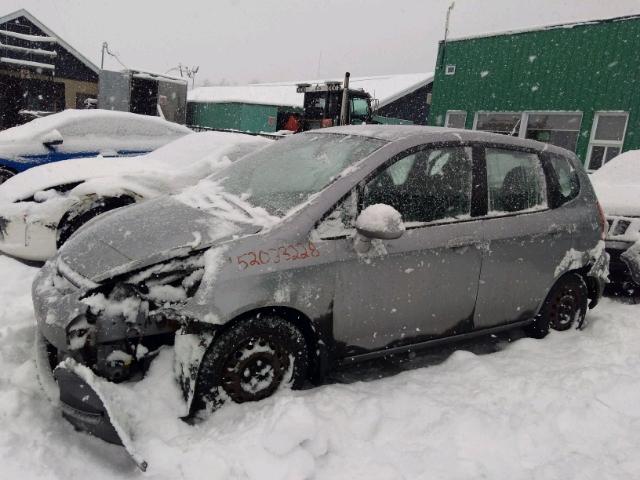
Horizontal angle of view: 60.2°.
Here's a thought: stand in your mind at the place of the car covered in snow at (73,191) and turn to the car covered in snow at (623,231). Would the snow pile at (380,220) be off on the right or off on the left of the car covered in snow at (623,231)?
right

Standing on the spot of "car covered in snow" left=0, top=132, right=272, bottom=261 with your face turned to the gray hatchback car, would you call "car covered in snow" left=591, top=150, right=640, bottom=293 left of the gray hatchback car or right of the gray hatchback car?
left

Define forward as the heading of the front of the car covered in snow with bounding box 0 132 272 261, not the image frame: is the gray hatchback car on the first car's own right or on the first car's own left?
on the first car's own left

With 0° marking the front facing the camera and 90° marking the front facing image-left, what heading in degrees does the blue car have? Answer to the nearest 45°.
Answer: approximately 45°

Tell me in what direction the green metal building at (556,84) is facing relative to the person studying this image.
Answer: facing the viewer and to the left of the viewer

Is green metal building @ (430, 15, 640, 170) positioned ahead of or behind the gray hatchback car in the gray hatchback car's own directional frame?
behind

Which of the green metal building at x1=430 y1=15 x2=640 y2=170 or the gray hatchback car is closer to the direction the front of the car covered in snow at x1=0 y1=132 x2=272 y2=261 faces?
the gray hatchback car

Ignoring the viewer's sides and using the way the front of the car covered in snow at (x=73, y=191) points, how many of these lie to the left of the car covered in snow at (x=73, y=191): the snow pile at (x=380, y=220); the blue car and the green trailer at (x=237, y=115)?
1

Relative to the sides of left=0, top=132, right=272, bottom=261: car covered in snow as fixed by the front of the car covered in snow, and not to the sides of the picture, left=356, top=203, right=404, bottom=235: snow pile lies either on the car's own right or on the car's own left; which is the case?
on the car's own left

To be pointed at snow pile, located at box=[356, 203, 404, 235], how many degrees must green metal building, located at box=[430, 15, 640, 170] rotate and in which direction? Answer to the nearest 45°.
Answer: approximately 45° to its left

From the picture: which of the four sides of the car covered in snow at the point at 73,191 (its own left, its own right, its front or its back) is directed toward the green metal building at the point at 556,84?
back

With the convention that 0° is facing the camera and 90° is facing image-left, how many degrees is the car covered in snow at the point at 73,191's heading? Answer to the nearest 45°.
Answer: approximately 45°

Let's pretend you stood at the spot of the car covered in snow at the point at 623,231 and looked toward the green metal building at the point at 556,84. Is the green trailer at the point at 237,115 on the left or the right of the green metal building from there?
left
